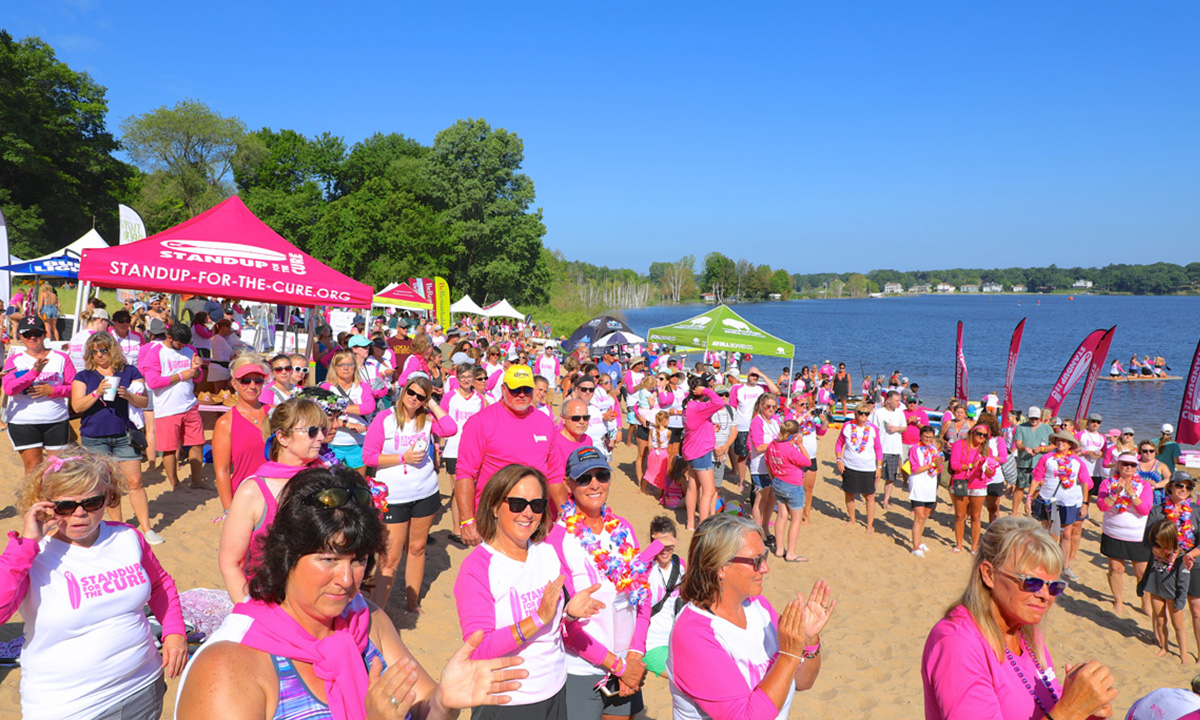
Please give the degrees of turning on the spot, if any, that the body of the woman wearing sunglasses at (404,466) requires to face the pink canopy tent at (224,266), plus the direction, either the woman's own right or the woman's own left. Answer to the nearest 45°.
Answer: approximately 135° to the woman's own right

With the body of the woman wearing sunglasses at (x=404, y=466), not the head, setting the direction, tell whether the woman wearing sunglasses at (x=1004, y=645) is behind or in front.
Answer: in front

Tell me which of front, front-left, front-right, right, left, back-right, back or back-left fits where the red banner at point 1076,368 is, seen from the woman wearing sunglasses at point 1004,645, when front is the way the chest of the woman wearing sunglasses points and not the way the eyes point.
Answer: back-left

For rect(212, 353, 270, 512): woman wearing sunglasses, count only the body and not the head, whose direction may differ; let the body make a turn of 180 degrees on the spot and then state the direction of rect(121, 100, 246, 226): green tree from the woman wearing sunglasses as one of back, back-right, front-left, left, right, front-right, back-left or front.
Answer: front-right

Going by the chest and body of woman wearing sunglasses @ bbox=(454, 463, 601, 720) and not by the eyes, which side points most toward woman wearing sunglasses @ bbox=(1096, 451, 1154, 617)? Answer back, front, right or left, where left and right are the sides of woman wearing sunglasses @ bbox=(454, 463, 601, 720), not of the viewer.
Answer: left

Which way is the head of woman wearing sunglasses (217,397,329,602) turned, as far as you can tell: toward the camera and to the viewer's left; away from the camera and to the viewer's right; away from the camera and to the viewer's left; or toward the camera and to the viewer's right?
toward the camera and to the viewer's right
